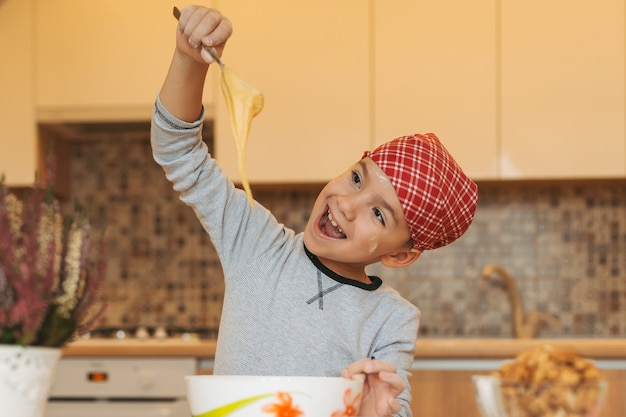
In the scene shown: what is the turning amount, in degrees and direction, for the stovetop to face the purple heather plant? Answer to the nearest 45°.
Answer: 0° — it already faces it

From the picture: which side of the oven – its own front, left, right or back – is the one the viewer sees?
front

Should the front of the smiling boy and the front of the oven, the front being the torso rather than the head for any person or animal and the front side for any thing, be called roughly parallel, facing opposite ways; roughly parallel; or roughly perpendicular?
roughly parallel

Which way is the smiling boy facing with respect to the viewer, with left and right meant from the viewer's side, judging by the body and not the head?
facing the viewer

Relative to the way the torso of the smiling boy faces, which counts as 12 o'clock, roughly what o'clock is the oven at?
The oven is roughly at 5 o'clock from the smiling boy.

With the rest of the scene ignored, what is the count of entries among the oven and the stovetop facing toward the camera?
2

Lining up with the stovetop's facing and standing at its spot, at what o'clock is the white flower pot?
The white flower pot is roughly at 12 o'clock from the stovetop.

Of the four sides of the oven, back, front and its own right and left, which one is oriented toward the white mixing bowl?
front

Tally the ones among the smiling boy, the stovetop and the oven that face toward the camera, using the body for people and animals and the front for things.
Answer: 3

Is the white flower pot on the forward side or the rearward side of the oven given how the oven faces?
on the forward side

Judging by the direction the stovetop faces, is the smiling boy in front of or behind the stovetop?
in front
